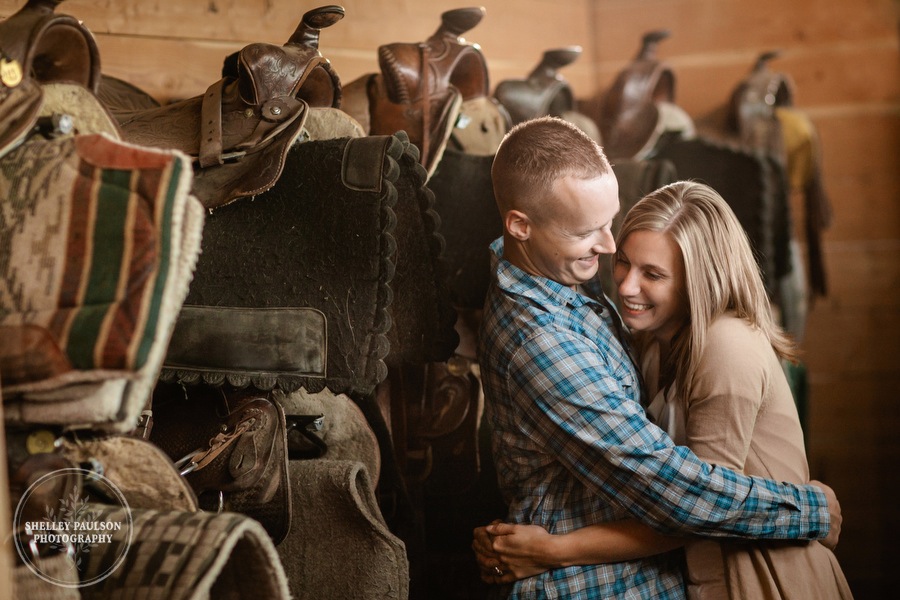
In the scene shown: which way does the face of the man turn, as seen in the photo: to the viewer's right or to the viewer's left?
to the viewer's right

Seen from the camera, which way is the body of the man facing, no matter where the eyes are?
to the viewer's right

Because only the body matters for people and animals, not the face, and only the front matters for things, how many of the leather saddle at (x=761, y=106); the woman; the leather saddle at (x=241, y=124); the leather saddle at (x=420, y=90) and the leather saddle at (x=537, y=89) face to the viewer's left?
1

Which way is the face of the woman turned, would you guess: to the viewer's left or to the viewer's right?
to the viewer's left

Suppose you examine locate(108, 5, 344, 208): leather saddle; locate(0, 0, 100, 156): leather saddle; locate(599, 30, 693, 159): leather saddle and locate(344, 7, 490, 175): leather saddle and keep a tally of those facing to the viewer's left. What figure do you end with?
0

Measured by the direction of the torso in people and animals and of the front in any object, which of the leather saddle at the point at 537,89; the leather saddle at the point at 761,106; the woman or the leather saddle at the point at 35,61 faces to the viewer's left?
the woman

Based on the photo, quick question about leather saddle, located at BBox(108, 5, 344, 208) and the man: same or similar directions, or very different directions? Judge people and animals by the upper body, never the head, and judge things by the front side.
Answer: same or similar directions

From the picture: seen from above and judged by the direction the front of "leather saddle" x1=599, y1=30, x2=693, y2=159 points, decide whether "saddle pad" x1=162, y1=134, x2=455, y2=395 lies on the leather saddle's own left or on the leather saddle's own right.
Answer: on the leather saddle's own right

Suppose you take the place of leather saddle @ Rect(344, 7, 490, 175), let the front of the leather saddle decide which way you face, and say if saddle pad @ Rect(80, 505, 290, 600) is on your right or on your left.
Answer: on your right

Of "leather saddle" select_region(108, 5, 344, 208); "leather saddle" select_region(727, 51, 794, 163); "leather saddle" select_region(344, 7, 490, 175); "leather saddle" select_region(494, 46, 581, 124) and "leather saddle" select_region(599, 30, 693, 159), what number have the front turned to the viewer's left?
0

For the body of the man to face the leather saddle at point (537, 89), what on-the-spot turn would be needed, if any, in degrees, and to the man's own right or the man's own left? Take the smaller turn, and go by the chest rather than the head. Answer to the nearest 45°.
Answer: approximately 90° to the man's own left

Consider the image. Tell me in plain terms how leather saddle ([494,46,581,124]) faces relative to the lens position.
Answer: facing the viewer and to the right of the viewer
